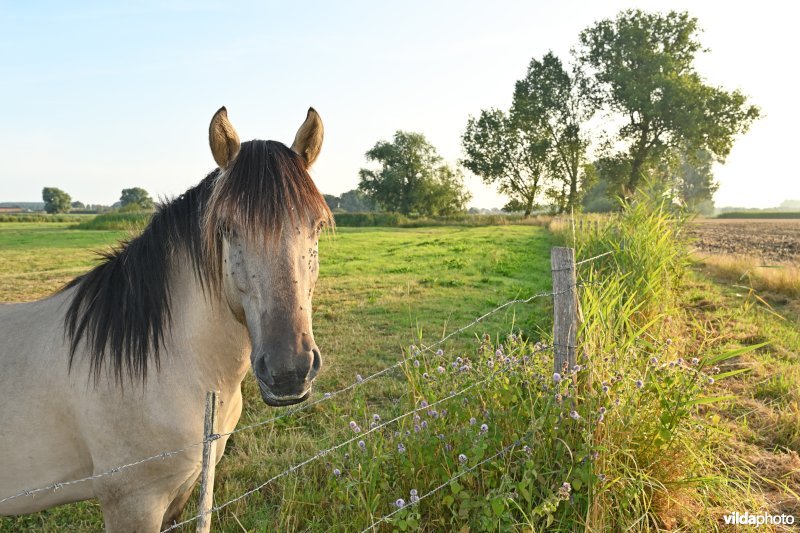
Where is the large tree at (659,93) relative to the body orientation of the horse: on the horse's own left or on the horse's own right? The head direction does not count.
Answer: on the horse's own left

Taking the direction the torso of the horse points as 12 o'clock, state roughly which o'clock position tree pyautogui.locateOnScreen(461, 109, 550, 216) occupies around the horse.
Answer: The tree is roughly at 9 o'clock from the horse.

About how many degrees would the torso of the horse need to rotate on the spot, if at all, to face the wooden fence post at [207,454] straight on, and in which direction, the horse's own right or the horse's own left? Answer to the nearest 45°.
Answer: approximately 45° to the horse's own right

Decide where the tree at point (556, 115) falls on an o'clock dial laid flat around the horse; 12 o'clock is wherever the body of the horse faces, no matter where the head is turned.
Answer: The tree is roughly at 9 o'clock from the horse.

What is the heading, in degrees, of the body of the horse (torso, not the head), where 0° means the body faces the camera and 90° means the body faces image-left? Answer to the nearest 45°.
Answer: approximately 315°

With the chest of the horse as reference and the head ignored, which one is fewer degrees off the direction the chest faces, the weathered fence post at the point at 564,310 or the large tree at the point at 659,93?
the weathered fence post

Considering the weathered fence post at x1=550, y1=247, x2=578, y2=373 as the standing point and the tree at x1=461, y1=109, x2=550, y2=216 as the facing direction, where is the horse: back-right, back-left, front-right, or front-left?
back-left

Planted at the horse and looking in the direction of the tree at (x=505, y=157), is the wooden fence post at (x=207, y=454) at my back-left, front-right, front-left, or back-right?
back-right
